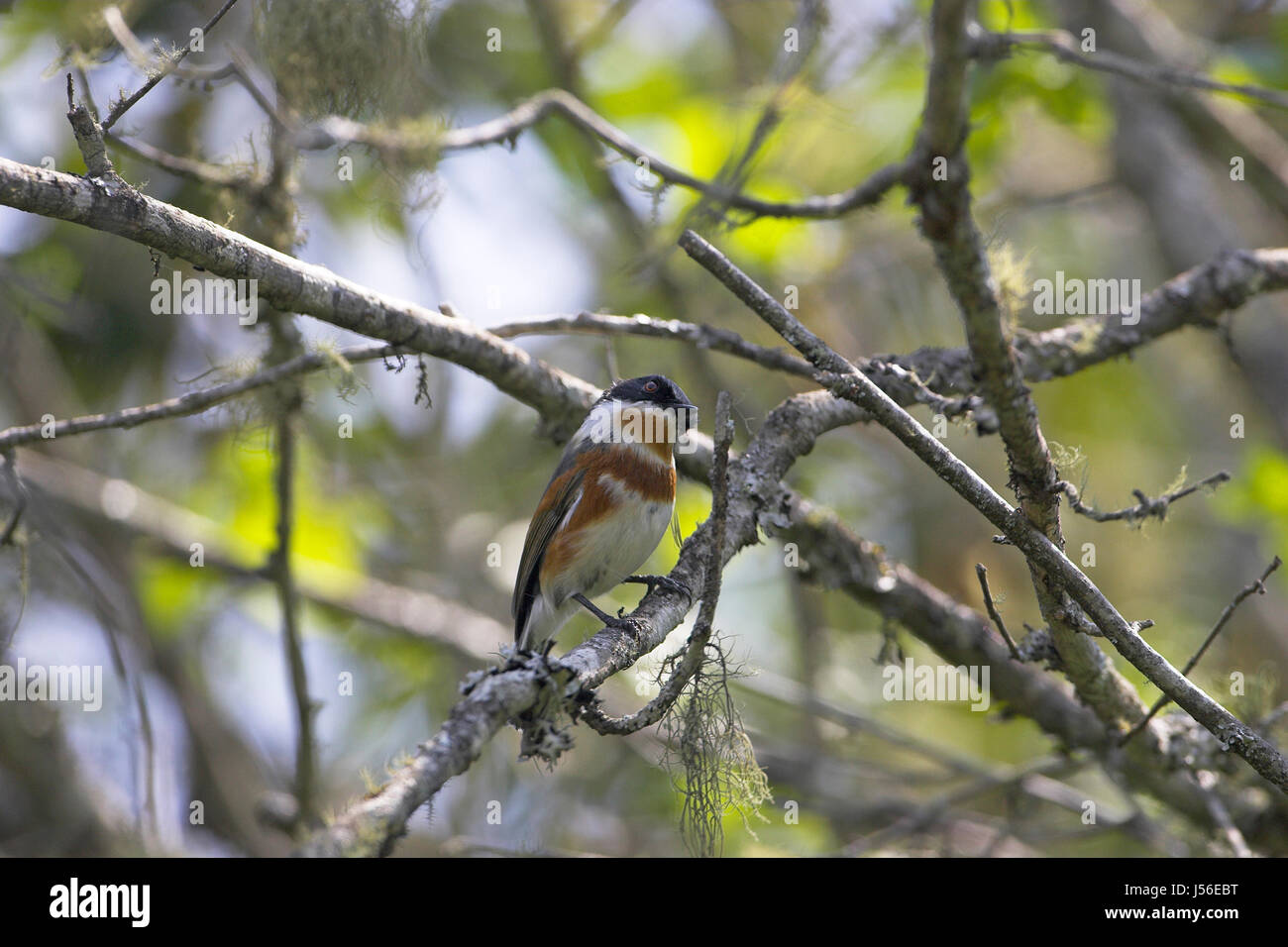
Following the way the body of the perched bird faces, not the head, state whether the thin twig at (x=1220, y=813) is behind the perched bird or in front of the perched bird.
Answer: in front

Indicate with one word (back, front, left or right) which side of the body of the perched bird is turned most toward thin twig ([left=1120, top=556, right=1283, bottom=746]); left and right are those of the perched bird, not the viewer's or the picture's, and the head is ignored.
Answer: front

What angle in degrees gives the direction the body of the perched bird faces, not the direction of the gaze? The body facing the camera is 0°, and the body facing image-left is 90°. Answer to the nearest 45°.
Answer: approximately 315°

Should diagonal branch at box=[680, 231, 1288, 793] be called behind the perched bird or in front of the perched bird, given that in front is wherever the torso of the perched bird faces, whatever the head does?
in front
